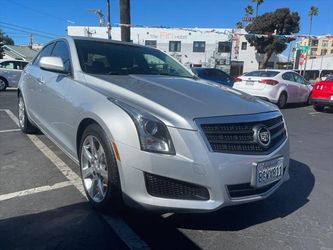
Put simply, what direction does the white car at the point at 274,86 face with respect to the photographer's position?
facing away from the viewer and to the right of the viewer

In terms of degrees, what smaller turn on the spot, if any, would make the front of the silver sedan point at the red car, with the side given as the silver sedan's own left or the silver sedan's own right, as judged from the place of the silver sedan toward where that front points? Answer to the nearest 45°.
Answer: approximately 90° to the silver sedan's own left

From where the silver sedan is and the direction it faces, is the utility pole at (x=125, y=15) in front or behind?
behind

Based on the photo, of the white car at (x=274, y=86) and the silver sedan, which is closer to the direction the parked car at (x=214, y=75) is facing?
the white car

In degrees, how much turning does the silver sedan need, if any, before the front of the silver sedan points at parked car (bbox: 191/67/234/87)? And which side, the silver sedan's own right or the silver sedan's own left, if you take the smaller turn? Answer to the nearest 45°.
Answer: approximately 135° to the silver sedan's own left

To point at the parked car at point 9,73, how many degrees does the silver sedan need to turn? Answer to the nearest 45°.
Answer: approximately 180°
